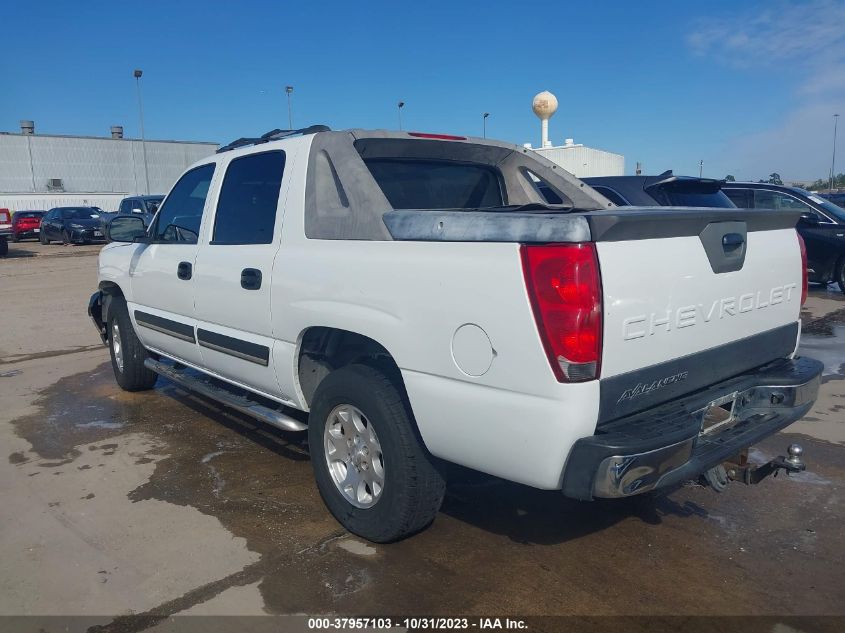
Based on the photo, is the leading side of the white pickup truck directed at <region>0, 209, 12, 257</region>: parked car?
yes

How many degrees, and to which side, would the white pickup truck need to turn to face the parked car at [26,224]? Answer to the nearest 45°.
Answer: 0° — it already faces it

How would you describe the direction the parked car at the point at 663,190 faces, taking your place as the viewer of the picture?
facing away from the viewer and to the left of the viewer

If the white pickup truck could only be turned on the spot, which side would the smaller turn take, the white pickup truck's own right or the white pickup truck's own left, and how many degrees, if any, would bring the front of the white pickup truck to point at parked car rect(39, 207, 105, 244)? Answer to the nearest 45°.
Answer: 0° — it already faces it

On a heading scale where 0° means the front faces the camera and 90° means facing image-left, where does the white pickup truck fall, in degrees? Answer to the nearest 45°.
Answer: approximately 135°

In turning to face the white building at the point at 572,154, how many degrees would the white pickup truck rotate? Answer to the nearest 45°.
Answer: approximately 45° to its right
